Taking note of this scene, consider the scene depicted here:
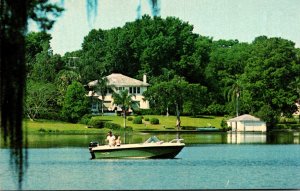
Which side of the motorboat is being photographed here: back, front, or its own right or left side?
right

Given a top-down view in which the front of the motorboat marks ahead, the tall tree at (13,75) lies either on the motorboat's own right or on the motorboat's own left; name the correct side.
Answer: on the motorboat's own right
